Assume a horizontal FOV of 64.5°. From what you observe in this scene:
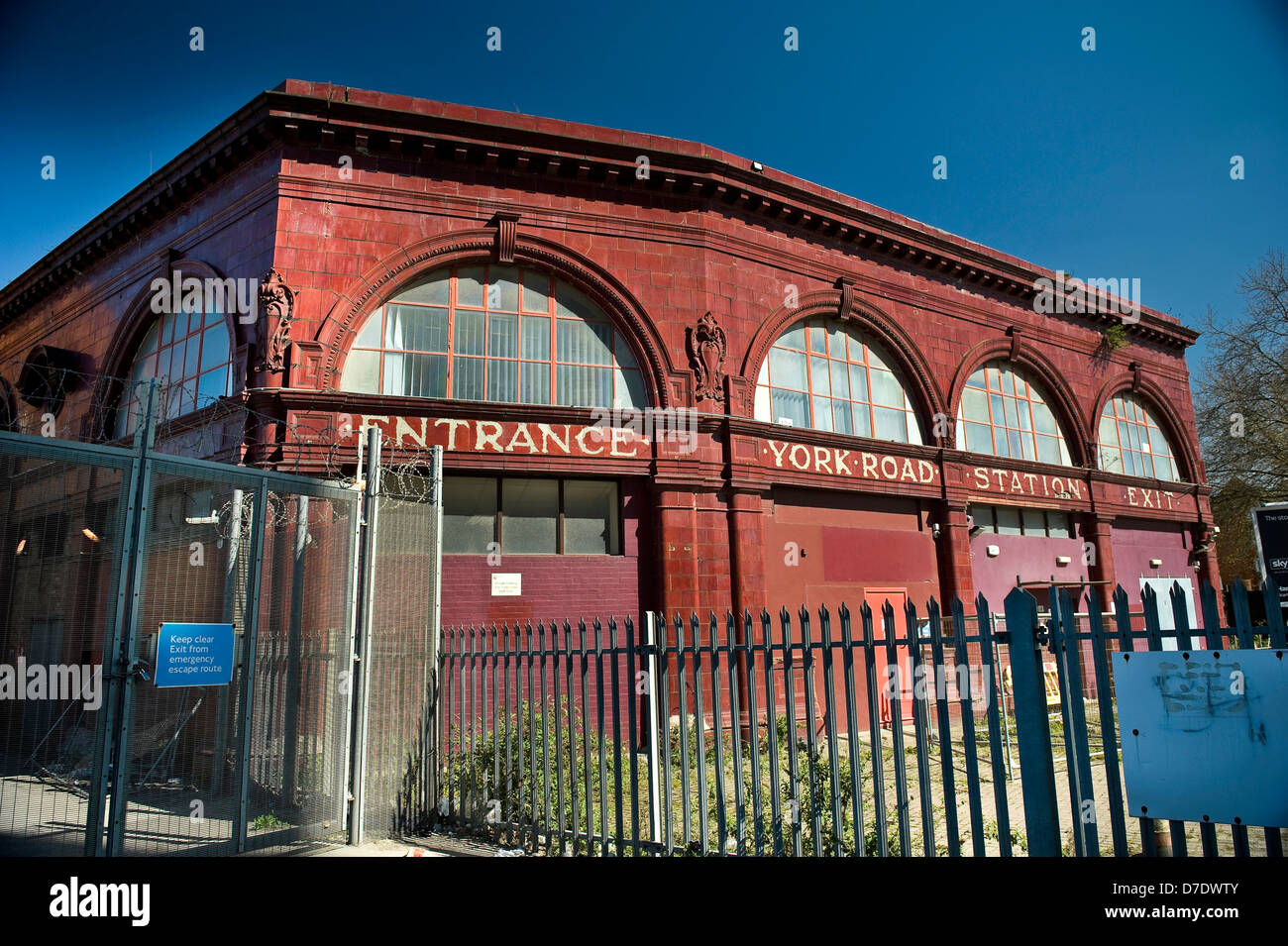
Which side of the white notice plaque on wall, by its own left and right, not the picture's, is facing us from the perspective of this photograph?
front

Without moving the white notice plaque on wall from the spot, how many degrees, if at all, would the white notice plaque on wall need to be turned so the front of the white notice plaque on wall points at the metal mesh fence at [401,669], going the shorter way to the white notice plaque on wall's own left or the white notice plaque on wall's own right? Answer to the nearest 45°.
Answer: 0° — it already faces it

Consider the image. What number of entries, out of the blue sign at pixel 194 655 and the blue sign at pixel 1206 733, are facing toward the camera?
2

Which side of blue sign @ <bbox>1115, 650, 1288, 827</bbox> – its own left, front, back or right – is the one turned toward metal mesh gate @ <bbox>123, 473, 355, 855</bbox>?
right

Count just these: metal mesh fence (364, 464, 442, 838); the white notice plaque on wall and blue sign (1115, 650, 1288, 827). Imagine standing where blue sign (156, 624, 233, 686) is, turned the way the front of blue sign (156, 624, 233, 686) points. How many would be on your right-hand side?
0

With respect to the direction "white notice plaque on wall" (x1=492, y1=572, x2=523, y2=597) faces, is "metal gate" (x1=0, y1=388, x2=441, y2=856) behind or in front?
in front

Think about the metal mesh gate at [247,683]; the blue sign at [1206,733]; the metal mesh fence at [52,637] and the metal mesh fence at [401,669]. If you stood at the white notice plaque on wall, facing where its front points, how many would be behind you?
0

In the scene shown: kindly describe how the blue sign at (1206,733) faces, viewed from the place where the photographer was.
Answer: facing the viewer

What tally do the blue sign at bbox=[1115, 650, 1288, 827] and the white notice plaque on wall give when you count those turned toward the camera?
2

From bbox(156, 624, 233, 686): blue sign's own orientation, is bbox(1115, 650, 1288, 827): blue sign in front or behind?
in front

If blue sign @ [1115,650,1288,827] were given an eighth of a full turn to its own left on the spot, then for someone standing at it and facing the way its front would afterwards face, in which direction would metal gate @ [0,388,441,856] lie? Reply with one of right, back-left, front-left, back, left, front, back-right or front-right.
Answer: back-right

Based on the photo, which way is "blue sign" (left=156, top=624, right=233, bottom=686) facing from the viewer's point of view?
toward the camera

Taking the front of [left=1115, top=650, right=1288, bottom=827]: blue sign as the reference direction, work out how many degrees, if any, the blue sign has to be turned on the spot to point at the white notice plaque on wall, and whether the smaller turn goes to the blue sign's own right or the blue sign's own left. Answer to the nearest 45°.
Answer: approximately 135° to the blue sign's own right

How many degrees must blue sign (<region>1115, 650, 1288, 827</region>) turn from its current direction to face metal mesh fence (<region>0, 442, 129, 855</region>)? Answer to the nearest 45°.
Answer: approximately 90° to its right

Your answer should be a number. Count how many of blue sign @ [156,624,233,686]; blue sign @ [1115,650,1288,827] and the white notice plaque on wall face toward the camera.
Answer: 3
